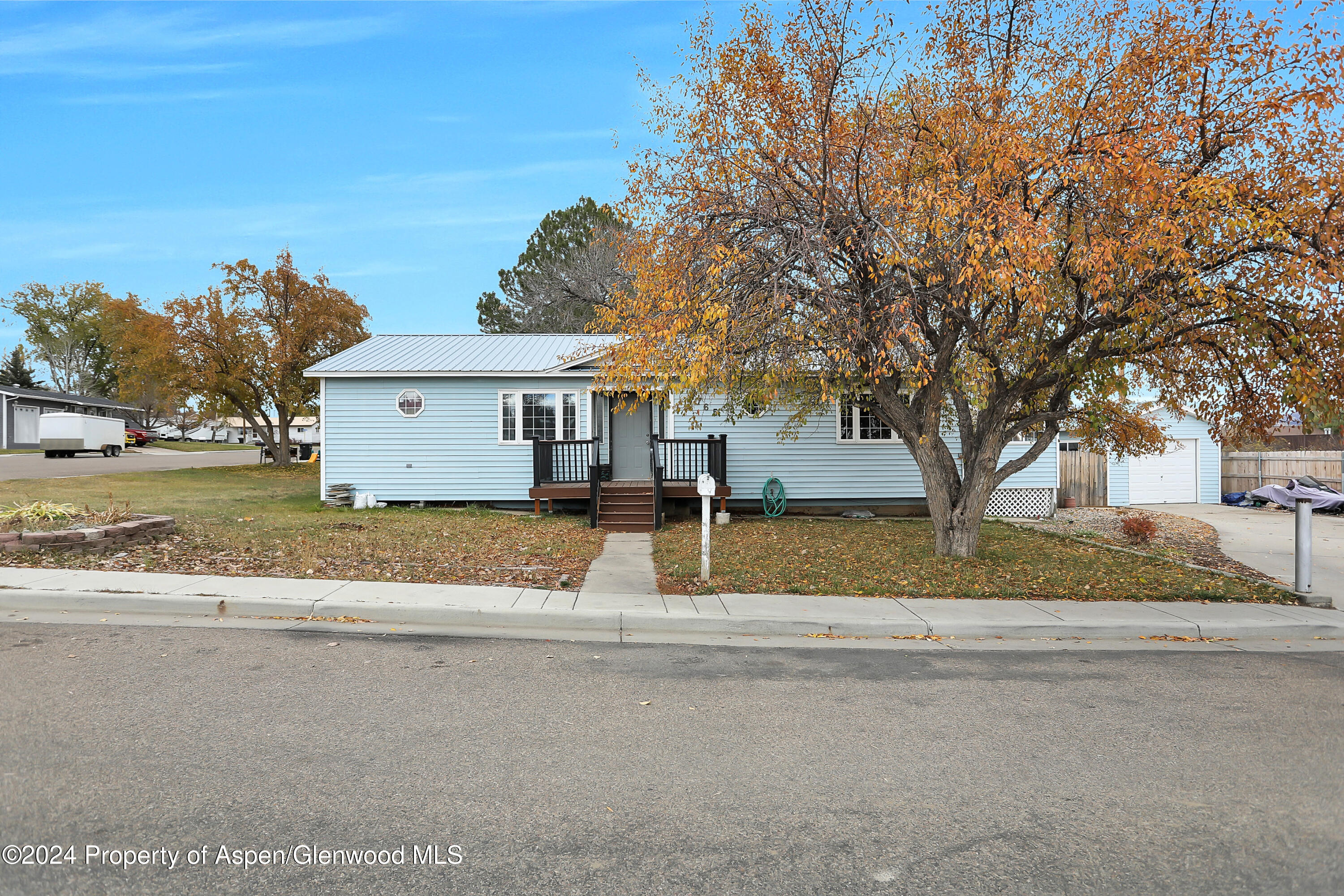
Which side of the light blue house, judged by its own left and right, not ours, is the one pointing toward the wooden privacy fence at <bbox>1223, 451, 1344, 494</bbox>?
left

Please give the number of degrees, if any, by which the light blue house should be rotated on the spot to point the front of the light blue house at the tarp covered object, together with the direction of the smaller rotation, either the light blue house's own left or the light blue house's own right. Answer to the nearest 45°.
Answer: approximately 90° to the light blue house's own left

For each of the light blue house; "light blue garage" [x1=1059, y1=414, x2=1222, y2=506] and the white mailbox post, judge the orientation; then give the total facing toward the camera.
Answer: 3

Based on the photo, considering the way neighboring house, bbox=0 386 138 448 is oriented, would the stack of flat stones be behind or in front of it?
in front

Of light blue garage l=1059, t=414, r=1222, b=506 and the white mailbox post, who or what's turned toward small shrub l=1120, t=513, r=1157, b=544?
the light blue garage

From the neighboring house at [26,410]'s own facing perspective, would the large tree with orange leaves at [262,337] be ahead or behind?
ahead

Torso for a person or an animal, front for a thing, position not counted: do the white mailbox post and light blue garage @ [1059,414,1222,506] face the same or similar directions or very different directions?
same or similar directions

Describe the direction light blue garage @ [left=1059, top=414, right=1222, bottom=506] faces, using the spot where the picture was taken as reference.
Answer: facing the viewer

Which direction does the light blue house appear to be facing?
toward the camera

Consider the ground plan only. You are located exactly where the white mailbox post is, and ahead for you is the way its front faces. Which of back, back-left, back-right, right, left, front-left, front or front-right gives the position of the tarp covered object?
back-left

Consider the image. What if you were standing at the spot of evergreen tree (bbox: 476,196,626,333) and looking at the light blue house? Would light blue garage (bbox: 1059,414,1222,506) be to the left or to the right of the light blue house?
left

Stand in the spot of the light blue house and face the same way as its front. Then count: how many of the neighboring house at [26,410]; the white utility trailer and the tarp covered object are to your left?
1

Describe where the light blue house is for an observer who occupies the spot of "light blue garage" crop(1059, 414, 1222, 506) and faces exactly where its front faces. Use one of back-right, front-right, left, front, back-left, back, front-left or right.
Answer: front-right

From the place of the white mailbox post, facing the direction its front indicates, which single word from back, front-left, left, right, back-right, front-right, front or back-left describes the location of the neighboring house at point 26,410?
back-right
